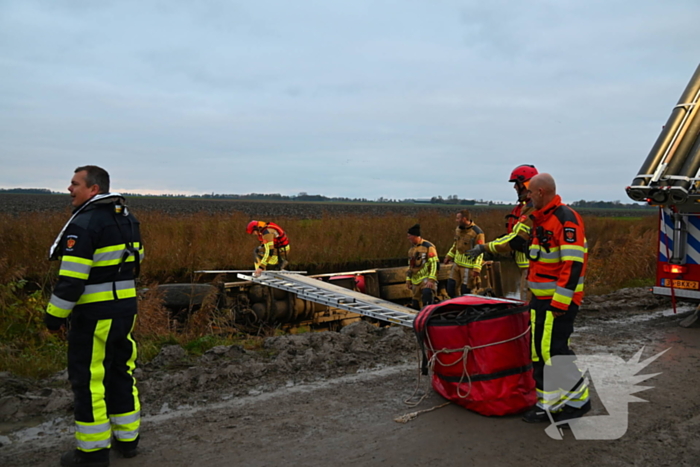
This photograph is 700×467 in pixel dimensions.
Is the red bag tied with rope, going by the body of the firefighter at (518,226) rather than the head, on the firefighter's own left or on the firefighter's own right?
on the firefighter's own left

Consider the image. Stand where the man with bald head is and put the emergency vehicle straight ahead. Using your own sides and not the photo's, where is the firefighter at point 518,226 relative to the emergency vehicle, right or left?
left

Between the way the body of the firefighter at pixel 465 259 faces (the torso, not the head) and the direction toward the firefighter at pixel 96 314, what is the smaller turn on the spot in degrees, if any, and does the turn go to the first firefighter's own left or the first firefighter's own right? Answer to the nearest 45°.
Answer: approximately 45° to the first firefighter's own left

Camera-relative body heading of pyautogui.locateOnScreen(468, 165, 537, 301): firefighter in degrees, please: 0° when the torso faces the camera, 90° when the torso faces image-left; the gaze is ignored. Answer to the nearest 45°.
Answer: approximately 90°

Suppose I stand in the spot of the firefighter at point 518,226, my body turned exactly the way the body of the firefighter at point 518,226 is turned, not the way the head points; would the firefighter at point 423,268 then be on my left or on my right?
on my right

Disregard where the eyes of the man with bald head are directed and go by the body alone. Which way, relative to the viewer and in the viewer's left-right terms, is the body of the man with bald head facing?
facing to the left of the viewer

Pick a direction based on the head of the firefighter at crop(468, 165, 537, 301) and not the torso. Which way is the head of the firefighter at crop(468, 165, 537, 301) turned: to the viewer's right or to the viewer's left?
to the viewer's left

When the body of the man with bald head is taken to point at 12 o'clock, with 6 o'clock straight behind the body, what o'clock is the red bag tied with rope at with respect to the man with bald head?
The red bag tied with rope is roughly at 12 o'clock from the man with bald head.

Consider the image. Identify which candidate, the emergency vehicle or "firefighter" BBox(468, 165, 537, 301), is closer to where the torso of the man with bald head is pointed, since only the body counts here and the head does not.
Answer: the firefighter

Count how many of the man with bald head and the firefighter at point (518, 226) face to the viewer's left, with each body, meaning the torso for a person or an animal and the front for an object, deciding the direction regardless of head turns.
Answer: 2
